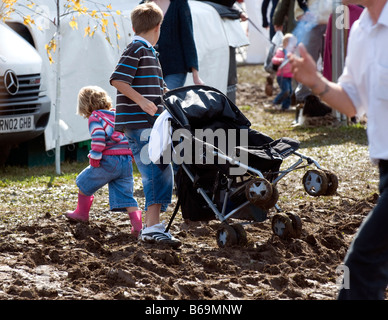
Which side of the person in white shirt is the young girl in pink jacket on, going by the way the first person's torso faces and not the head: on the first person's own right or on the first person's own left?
on the first person's own right

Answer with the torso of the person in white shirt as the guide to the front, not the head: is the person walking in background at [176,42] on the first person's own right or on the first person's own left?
on the first person's own right

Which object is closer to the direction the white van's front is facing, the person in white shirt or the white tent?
the person in white shirt

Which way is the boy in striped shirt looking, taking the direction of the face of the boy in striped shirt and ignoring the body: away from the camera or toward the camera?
away from the camera

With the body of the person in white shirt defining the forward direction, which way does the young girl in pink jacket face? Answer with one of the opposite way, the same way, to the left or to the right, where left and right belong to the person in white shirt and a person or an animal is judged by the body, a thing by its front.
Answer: to the right

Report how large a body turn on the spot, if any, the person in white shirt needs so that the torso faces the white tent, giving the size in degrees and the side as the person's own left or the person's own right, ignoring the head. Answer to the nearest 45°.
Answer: approximately 90° to the person's own right

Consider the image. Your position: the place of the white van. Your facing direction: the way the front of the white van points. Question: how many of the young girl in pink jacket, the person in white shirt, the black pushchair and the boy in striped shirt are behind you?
0

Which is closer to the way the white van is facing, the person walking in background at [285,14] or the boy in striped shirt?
the boy in striped shirt

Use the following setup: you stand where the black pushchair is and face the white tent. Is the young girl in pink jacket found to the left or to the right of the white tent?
left

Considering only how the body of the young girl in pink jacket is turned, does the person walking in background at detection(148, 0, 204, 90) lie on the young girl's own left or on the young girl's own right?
on the young girl's own right

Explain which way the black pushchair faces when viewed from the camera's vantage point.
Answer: facing the viewer and to the right of the viewer

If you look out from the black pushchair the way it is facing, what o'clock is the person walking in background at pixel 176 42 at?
The person walking in background is roughly at 7 o'clock from the black pushchair.

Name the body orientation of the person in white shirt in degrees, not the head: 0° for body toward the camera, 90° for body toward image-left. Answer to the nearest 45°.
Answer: approximately 45°
